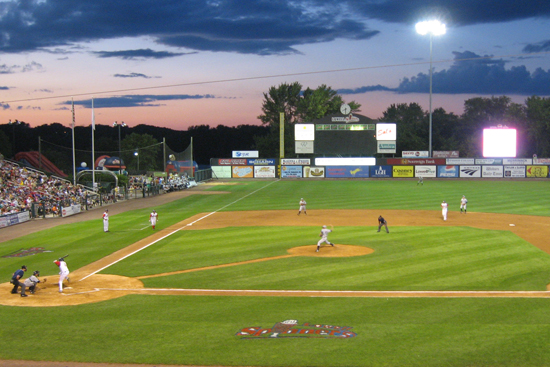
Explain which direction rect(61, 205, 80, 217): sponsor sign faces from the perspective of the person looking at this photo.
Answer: facing the viewer and to the right of the viewer
